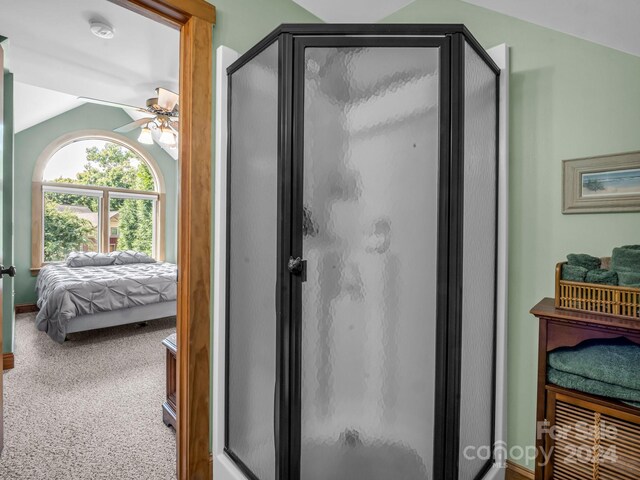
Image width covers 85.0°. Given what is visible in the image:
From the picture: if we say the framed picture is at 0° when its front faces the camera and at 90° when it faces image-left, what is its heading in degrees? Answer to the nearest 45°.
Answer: approximately 45°

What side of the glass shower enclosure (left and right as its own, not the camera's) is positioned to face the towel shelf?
left

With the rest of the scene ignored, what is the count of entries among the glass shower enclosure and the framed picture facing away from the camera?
0

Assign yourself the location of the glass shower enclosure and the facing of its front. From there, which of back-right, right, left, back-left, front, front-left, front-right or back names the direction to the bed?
back-right

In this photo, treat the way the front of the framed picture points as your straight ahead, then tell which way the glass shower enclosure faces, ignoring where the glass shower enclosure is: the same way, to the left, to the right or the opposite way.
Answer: to the left

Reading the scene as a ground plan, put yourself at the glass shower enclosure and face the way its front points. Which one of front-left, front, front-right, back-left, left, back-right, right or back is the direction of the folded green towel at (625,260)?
left

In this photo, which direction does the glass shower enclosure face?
toward the camera

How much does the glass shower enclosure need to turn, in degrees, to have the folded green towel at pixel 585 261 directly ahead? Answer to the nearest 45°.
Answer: approximately 90° to its left

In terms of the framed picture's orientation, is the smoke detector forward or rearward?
forward
